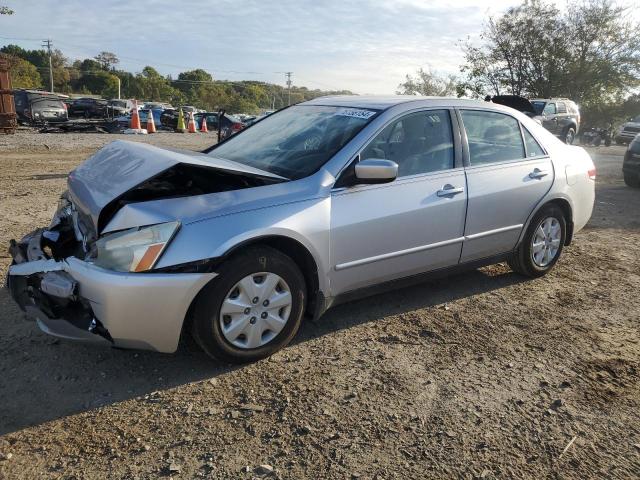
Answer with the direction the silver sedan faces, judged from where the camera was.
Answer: facing the viewer and to the left of the viewer

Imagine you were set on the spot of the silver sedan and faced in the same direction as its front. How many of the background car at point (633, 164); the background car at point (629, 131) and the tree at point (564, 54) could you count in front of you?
0

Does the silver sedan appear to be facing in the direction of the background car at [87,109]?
no

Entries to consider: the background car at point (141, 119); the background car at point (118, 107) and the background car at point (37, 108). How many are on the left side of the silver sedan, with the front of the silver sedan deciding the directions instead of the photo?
0

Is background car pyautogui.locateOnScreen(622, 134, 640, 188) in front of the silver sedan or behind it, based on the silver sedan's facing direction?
behind

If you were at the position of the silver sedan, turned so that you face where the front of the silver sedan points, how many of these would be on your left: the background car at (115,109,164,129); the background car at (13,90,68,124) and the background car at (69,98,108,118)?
0

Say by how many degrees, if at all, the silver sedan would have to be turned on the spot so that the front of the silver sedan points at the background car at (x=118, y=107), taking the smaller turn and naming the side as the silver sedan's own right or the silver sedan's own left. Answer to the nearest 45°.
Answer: approximately 135° to the silver sedan's own right

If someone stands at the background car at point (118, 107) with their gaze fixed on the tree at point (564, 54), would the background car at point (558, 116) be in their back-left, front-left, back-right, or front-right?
front-right

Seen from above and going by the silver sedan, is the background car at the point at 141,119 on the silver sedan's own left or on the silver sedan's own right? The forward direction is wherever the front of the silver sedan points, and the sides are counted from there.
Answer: on the silver sedan's own right

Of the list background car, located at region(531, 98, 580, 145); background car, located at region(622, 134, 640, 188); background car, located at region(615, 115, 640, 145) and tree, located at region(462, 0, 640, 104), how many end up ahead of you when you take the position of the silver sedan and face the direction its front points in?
0

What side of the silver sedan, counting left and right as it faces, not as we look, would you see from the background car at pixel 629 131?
back

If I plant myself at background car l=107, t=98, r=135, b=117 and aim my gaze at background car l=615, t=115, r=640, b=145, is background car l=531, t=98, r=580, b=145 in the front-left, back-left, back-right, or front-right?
front-right

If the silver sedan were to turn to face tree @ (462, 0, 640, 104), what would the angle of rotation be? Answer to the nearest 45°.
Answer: approximately 180°

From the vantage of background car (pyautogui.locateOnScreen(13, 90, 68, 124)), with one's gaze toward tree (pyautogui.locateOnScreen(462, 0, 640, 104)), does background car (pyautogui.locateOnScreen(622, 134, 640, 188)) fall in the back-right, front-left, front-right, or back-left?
front-right

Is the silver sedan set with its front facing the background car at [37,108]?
no

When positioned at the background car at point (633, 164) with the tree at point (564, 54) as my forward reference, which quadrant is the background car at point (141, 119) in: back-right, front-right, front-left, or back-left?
front-left

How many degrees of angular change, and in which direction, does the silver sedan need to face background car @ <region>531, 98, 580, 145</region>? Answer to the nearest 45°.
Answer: approximately 180°
